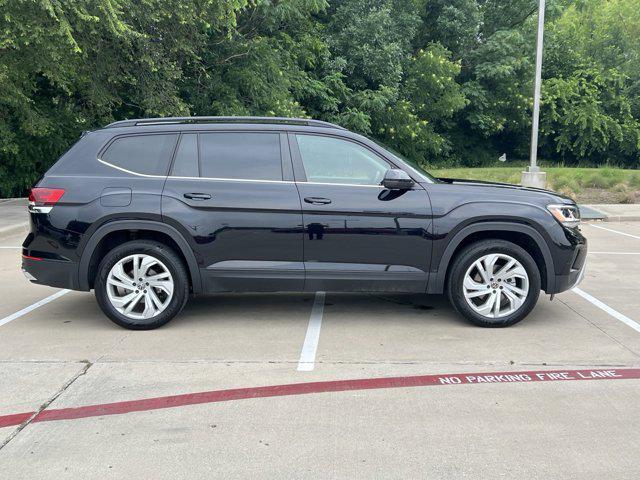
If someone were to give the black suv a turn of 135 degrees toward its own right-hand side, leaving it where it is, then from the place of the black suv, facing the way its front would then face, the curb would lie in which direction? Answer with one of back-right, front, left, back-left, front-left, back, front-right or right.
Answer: right

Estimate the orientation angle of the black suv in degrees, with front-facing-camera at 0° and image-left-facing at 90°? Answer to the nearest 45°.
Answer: approximately 270°
